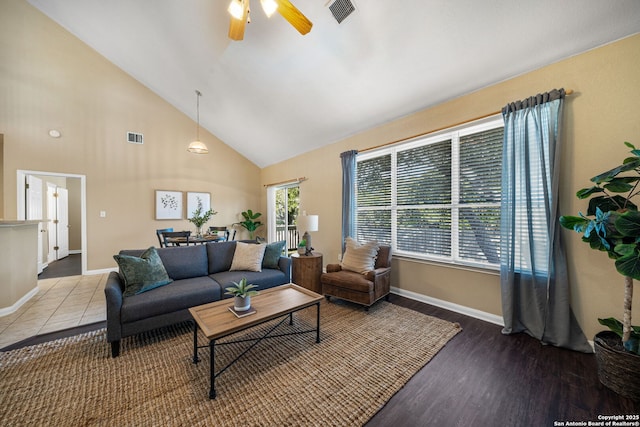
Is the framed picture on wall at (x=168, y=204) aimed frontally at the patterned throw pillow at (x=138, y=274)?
yes

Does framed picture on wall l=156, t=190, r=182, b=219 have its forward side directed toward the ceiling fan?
yes

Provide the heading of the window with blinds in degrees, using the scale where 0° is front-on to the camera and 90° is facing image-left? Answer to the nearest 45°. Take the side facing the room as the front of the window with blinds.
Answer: approximately 45°

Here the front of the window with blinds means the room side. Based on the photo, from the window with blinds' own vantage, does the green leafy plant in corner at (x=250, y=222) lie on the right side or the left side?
on its right

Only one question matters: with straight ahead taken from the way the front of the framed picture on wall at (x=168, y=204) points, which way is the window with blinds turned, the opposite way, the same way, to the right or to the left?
to the right

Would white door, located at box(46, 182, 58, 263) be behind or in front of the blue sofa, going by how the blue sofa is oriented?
behind

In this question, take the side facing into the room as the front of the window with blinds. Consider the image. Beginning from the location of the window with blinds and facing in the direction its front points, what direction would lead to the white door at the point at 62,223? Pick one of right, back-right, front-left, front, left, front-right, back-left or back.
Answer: front-right

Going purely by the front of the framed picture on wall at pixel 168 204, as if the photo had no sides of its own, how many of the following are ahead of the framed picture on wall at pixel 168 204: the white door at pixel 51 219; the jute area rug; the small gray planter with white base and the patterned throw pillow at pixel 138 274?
3

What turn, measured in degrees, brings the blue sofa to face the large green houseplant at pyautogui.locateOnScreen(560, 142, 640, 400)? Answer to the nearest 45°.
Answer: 0° — it already faces it

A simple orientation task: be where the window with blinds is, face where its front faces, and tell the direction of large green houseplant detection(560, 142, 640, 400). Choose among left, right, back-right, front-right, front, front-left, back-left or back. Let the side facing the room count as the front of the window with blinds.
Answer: left

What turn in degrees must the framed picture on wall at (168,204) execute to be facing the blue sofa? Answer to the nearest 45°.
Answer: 0° — it already faces it

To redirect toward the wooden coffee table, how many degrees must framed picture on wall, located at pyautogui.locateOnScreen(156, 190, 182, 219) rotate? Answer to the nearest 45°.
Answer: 0° — it already faces it

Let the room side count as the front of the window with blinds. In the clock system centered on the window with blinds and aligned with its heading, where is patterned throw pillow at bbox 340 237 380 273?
The patterned throw pillow is roughly at 1 o'clock from the window with blinds.

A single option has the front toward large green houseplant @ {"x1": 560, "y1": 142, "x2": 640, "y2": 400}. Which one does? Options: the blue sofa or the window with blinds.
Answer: the blue sofa

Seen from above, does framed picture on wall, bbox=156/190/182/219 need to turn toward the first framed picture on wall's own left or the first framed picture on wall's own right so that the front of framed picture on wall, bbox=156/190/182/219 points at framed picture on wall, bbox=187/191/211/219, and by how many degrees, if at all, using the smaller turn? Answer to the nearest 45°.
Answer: approximately 90° to the first framed picture on wall's own left
